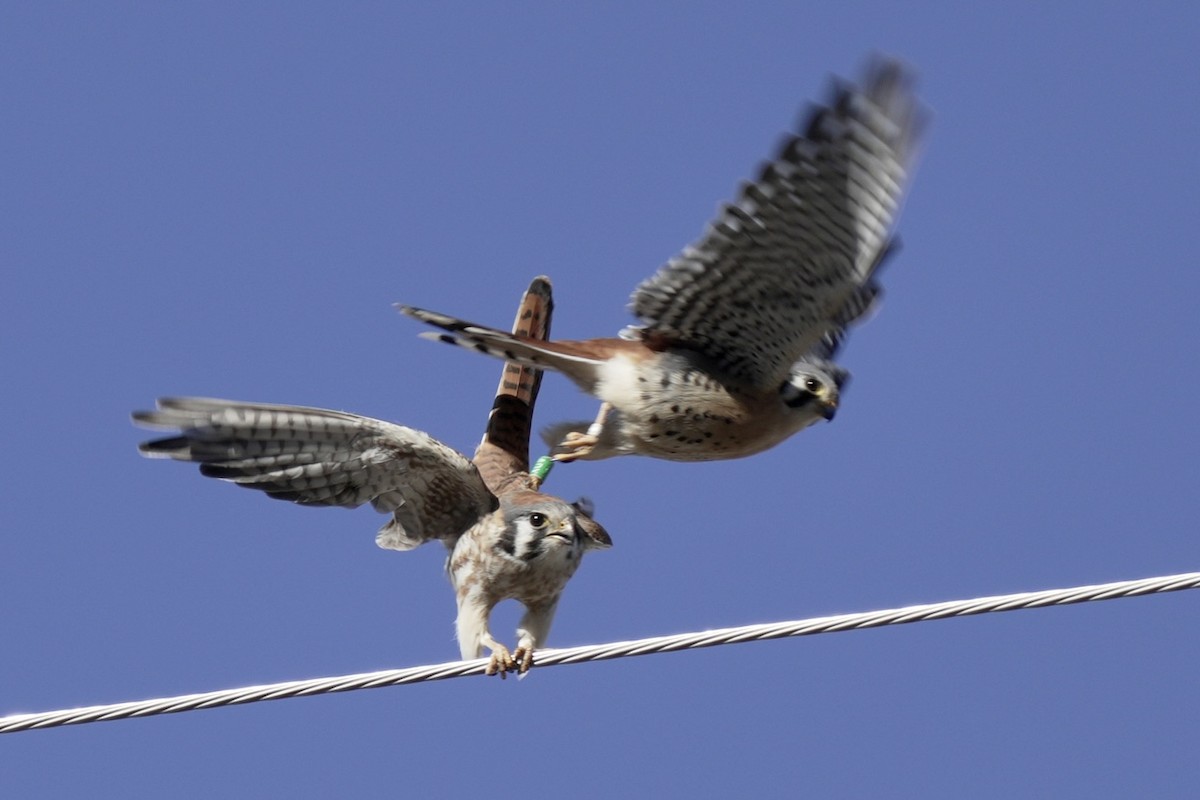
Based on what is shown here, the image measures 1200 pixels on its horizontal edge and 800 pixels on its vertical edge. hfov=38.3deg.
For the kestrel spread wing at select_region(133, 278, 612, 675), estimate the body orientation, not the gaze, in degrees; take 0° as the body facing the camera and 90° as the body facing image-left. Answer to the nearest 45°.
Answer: approximately 315°

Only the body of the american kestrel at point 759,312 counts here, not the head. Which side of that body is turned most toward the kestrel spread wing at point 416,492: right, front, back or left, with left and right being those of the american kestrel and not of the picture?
back

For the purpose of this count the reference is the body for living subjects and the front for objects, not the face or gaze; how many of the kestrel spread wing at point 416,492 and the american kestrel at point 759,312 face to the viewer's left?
0

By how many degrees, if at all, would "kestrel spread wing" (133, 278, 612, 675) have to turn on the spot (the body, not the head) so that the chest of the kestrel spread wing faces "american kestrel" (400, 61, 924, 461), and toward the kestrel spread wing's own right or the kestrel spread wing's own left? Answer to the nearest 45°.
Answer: approximately 45° to the kestrel spread wing's own left

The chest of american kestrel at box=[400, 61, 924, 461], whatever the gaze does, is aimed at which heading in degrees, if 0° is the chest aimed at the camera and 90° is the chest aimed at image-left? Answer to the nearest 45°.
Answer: approximately 270°
